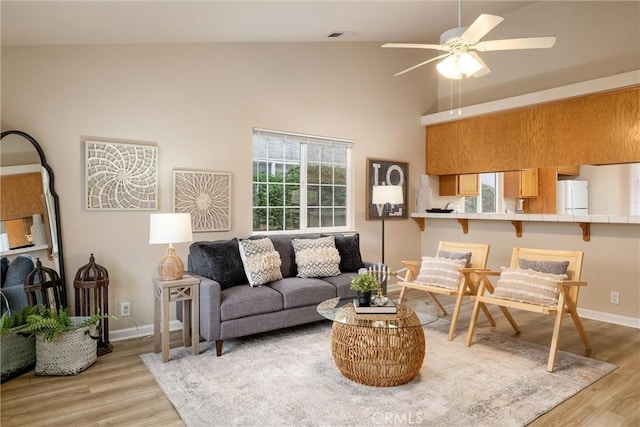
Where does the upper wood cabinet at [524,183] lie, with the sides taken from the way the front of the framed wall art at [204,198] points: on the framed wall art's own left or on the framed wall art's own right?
on the framed wall art's own left

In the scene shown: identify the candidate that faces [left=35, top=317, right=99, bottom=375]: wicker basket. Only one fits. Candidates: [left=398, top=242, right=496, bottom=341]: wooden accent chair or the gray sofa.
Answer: the wooden accent chair

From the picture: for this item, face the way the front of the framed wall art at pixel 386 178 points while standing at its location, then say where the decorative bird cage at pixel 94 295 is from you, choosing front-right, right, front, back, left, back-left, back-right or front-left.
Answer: right

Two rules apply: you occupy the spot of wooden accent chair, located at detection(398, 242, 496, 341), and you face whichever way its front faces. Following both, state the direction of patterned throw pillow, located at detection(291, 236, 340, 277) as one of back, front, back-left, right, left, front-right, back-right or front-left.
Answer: front-right

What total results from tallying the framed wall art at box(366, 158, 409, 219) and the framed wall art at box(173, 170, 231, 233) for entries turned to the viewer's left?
0

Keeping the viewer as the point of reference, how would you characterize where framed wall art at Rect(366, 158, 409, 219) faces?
facing the viewer and to the right of the viewer

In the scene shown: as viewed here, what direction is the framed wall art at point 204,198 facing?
toward the camera

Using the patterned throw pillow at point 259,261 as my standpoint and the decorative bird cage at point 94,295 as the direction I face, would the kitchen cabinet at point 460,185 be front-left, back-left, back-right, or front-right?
back-right

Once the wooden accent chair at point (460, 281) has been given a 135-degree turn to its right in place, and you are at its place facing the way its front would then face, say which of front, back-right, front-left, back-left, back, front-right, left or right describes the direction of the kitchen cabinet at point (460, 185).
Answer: front

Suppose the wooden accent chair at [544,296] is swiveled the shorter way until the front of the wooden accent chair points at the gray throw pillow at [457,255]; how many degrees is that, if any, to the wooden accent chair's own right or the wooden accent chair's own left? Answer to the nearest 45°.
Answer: approximately 90° to the wooden accent chair's own right

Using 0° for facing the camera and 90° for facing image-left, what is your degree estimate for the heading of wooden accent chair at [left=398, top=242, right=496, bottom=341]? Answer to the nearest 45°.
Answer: approximately 45°

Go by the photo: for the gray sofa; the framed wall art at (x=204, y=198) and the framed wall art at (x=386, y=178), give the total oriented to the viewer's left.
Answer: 0

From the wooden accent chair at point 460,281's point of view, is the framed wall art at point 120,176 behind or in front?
in front

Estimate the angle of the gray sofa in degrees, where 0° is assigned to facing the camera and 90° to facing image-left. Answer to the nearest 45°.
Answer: approximately 315°

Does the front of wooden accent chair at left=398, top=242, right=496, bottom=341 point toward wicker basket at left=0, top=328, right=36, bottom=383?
yes

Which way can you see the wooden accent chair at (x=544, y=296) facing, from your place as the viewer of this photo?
facing the viewer and to the left of the viewer
